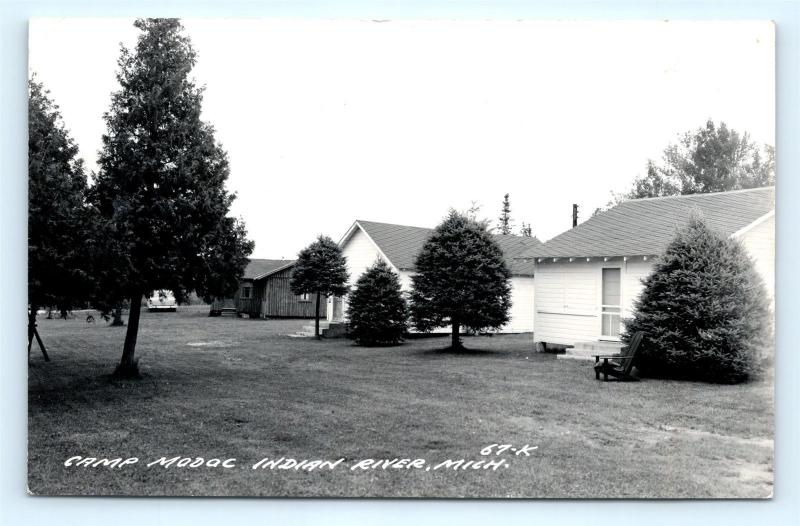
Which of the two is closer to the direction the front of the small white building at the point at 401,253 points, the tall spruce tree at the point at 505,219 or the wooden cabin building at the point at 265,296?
the wooden cabin building

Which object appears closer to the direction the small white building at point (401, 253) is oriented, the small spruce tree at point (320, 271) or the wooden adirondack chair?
the small spruce tree

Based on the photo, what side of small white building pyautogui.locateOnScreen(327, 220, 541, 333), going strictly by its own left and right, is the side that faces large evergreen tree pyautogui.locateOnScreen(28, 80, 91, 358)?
front

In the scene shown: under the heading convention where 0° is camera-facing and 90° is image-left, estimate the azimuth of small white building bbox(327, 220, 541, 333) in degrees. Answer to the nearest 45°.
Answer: approximately 45°
